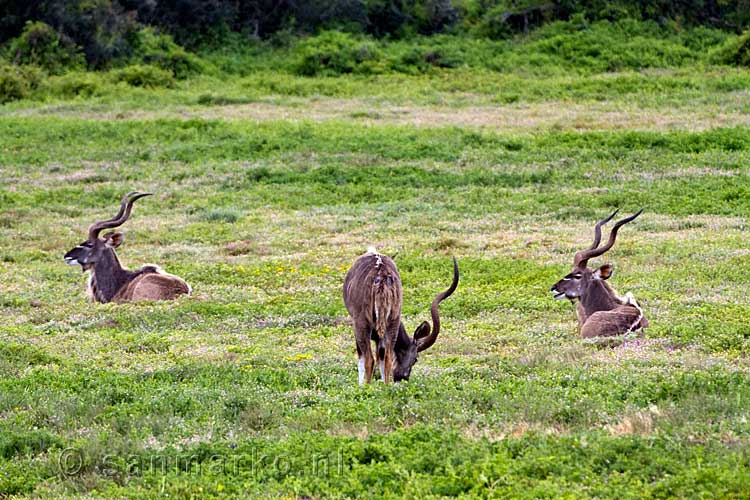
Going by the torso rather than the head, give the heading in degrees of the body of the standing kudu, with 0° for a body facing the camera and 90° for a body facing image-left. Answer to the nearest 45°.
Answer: approximately 180°

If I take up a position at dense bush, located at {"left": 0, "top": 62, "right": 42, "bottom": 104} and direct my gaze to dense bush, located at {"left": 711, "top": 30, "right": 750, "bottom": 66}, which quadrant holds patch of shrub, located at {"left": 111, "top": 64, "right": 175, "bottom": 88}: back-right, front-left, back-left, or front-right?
front-left

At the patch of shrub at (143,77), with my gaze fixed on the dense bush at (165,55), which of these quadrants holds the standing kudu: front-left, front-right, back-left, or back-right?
back-right

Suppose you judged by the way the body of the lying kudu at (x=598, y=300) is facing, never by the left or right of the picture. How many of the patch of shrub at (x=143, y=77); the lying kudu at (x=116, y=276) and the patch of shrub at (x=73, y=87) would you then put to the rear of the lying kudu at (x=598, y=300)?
0

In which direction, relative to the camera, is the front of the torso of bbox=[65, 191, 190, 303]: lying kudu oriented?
to the viewer's left

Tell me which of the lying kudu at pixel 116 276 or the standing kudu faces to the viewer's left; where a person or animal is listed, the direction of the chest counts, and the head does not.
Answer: the lying kudu

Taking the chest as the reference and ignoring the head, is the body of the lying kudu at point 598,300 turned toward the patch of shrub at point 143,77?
no

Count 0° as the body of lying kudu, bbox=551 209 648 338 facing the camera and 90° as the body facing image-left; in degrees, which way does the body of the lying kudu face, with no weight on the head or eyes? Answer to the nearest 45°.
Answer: approximately 90°

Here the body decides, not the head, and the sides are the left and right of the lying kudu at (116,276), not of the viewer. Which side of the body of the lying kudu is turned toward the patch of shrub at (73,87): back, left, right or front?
right

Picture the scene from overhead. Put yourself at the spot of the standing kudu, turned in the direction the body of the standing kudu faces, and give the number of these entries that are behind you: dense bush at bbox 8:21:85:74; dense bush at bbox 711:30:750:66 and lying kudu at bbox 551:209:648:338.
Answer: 0

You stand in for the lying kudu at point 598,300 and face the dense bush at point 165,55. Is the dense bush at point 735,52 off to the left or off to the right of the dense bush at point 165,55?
right

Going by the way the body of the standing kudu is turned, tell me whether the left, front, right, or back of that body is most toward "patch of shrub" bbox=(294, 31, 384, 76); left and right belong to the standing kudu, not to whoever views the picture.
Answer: front

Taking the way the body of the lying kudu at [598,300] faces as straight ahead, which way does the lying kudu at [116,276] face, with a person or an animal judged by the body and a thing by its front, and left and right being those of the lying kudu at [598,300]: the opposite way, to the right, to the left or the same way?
the same way

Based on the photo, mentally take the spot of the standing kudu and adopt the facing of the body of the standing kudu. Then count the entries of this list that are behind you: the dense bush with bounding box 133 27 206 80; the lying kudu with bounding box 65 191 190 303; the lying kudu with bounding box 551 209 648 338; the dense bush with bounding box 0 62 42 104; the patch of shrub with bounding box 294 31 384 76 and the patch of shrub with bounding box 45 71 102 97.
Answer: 0

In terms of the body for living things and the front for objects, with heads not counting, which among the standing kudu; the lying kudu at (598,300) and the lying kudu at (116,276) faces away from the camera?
the standing kudu

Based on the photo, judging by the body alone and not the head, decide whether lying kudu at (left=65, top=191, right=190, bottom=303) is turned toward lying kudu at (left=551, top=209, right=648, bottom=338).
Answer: no

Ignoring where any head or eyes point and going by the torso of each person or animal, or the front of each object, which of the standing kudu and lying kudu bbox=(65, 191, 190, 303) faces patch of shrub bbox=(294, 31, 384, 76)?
the standing kudu

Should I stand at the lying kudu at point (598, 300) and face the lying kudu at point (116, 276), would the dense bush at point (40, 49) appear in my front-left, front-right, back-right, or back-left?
front-right
